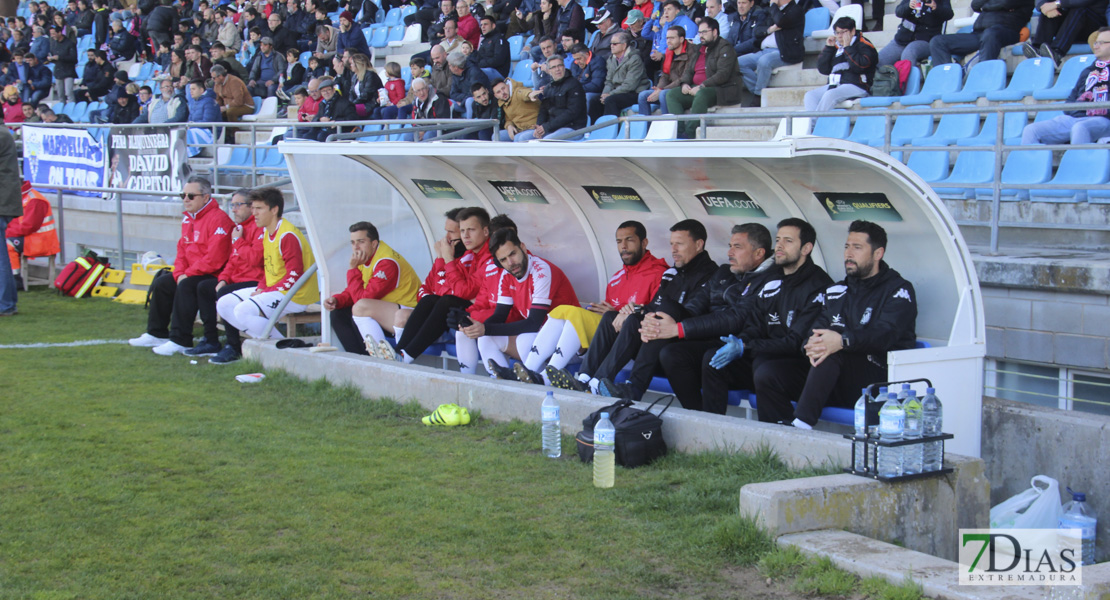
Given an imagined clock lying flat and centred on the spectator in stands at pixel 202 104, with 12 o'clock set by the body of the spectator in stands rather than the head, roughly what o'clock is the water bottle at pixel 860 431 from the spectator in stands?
The water bottle is roughly at 10 o'clock from the spectator in stands.

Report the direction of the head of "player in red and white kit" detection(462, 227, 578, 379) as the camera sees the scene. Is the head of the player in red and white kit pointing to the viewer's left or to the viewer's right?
to the viewer's left

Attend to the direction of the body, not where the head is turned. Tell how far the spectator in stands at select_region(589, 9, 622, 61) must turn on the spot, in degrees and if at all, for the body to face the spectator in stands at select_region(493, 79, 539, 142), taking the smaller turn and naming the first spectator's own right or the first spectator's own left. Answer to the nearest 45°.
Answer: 0° — they already face them

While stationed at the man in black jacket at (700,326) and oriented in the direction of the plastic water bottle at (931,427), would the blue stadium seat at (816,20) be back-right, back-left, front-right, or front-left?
back-left

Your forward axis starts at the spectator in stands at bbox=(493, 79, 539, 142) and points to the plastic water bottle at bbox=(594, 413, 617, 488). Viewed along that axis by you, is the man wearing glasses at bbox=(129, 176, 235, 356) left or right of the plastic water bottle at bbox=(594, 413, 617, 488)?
right

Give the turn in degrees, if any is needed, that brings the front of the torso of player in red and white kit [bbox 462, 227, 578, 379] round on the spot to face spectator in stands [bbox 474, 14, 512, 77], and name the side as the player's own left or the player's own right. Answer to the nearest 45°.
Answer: approximately 135° to the player's own right

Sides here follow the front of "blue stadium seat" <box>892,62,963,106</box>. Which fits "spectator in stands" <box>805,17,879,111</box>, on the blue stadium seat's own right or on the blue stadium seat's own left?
on the blue stadium seat's own right

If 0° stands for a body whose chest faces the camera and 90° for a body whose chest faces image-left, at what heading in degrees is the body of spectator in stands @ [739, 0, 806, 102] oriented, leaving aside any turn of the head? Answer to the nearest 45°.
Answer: approximately 45°

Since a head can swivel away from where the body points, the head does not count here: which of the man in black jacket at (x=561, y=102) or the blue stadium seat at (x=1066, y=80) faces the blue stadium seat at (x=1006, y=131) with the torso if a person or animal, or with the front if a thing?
the blue stadium seat at (x=1066, y=80)

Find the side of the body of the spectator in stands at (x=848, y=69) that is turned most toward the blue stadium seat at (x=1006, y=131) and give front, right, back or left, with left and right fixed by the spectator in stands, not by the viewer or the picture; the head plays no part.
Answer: left

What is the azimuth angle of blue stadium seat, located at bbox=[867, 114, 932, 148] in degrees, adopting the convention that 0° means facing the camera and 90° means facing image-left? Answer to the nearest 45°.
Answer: approximately 45°

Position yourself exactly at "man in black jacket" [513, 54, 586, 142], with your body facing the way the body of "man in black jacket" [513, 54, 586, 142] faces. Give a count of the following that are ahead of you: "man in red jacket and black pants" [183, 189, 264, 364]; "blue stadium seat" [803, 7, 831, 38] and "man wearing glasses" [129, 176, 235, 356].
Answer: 2

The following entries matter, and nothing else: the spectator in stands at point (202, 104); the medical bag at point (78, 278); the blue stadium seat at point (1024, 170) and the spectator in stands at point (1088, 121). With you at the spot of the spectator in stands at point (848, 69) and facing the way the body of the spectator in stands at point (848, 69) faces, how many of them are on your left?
2

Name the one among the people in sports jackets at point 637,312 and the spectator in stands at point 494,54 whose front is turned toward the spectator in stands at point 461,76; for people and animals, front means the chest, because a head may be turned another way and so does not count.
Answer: the spectator in stands at point 494,54
